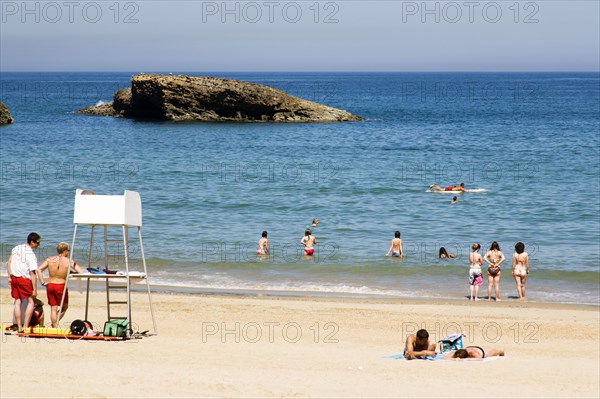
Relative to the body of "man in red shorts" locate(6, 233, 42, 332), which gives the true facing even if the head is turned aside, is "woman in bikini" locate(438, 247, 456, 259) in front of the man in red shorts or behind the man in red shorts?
in front

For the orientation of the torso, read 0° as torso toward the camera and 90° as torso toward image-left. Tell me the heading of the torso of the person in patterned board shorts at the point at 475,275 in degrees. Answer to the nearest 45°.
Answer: approximately 225°

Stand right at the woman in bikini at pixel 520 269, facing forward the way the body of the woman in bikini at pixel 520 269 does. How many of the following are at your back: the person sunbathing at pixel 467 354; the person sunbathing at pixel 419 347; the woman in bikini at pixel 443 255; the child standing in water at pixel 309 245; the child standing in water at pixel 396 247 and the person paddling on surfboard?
2

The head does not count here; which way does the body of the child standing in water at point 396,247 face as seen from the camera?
away from the camera

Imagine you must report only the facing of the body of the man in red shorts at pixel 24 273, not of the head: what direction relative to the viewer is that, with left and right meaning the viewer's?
facing away from the viewer and to the right of the viewer

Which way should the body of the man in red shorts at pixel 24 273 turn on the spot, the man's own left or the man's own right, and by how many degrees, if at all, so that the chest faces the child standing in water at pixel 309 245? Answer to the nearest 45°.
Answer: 0° — they already face them

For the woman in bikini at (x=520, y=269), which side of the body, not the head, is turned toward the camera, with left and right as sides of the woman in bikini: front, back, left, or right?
back

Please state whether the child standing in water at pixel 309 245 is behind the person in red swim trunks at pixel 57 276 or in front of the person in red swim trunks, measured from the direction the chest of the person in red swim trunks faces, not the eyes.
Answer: in front
